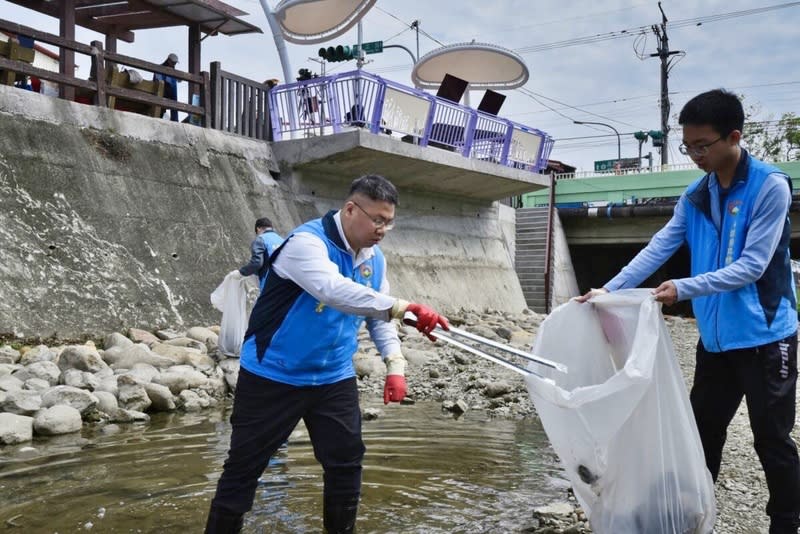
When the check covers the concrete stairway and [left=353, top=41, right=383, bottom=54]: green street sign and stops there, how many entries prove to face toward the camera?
2

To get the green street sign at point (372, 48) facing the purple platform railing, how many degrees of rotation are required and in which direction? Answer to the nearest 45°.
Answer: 0° — it already faces it

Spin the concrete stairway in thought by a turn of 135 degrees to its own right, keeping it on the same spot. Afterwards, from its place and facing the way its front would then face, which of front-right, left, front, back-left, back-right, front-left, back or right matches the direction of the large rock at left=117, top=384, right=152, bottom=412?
back-left

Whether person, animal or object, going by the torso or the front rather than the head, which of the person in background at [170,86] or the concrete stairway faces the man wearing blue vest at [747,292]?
the concrete stairway

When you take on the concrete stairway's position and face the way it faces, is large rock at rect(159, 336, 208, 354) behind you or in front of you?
in front

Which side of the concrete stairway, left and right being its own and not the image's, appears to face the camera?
front

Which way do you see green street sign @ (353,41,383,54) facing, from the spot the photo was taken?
facing the viewer

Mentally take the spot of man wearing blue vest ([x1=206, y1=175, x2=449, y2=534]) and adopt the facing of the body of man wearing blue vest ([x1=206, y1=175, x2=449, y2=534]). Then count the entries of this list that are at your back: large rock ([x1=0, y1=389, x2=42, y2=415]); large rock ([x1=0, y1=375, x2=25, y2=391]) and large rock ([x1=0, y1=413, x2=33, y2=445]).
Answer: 3
